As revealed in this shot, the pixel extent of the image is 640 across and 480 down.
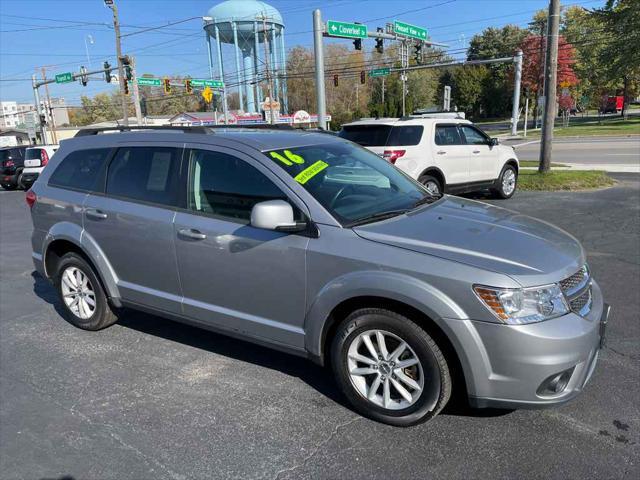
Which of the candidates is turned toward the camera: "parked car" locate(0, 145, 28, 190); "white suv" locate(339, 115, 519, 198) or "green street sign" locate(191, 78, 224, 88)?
the green street sign

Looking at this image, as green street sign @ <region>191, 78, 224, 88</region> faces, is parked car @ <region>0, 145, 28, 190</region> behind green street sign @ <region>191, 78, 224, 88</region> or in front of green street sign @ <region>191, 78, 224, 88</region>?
in front

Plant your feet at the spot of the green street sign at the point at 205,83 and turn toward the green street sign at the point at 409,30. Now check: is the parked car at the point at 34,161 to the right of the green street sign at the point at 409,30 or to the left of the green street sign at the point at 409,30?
right

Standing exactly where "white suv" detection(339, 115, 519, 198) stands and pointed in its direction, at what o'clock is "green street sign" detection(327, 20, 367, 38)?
The green street sign is roughly at 10 o'clock from the white suv.

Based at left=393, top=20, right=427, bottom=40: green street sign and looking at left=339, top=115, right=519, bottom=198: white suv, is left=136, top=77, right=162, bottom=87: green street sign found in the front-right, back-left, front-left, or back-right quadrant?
back-right

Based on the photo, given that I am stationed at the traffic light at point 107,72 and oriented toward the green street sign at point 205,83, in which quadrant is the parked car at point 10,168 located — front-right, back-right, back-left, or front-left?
back-right

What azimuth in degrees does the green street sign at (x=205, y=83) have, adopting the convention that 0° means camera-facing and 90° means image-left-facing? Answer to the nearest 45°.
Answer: approximately 0°

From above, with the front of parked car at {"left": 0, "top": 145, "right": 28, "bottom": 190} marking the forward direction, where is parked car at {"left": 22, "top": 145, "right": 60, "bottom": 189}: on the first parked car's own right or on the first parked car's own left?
on the first parked car's own right

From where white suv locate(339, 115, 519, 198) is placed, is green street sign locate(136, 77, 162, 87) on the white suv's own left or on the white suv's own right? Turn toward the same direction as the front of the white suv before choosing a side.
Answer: on the white suv's own left

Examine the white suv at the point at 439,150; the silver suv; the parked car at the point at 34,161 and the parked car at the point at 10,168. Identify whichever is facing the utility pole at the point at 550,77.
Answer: the white suv

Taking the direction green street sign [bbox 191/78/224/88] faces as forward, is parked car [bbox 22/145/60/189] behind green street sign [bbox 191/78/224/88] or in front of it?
in front

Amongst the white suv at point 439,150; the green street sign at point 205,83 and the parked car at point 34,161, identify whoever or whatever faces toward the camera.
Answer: the green street sign

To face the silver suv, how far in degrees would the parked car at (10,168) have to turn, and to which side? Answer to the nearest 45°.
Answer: approximately 135° to its right

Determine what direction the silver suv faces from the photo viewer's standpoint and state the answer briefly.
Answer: facing the viewer and to the right of the viewer

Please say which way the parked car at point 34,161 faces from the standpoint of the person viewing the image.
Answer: facing away from the viewer and to the right of the viewer

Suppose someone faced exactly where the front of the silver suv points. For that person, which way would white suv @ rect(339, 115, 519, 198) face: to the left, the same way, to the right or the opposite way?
to the left

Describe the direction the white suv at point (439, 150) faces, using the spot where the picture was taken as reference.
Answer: facing away from the viewer and to the right of the viewer

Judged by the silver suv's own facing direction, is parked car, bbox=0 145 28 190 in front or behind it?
behind

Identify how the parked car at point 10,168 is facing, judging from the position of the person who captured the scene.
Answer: facing away from the viewer and to the right of the viewer

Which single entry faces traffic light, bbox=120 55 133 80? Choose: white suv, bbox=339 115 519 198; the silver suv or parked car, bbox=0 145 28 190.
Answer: the parked car

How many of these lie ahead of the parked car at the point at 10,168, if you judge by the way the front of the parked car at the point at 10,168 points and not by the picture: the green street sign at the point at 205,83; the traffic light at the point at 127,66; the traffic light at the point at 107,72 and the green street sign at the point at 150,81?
4
